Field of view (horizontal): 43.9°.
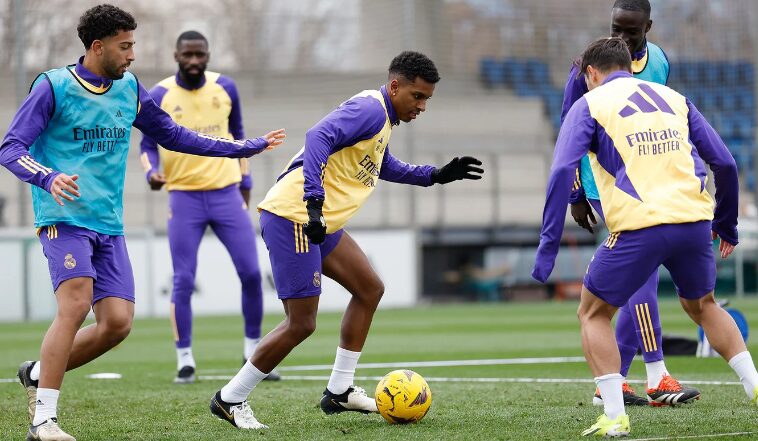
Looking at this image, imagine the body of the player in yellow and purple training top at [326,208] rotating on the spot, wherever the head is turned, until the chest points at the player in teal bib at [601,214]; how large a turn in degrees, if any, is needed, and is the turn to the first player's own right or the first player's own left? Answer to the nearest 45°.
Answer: approximately 45° to the first player's own left

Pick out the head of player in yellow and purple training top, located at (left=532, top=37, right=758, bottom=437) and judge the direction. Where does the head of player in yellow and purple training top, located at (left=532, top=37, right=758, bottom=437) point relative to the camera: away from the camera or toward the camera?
away from the camera

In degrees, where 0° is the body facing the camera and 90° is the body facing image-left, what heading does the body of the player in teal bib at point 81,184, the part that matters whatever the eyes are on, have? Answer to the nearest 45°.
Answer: approximately 315°

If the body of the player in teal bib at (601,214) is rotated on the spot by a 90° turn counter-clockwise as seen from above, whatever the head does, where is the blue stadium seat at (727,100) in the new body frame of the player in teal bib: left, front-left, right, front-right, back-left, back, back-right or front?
left

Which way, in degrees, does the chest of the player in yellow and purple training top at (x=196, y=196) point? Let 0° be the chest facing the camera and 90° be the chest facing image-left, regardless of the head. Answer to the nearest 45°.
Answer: approximately 0°

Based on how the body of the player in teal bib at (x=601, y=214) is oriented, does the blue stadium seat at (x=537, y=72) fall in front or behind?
behind

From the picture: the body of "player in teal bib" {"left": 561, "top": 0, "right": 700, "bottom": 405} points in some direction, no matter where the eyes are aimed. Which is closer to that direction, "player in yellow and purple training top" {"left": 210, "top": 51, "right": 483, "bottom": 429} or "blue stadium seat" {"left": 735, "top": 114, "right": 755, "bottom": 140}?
the player in yellow and purple training top

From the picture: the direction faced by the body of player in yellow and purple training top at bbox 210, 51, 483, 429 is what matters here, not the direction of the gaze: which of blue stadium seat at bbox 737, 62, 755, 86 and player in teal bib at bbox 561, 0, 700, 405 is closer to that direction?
the player in teal bib

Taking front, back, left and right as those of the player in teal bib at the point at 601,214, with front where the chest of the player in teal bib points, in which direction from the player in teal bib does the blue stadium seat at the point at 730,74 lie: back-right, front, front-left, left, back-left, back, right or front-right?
back

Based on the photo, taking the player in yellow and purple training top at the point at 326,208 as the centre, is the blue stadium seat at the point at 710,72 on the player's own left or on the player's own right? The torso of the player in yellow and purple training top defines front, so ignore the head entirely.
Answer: on the player's own left

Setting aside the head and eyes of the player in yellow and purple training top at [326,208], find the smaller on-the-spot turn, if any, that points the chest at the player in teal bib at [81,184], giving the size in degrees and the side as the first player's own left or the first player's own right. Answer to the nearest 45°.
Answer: approximately 135° to the first player's own right

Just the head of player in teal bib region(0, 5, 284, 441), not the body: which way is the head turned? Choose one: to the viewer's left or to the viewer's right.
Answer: to the viewer's right
